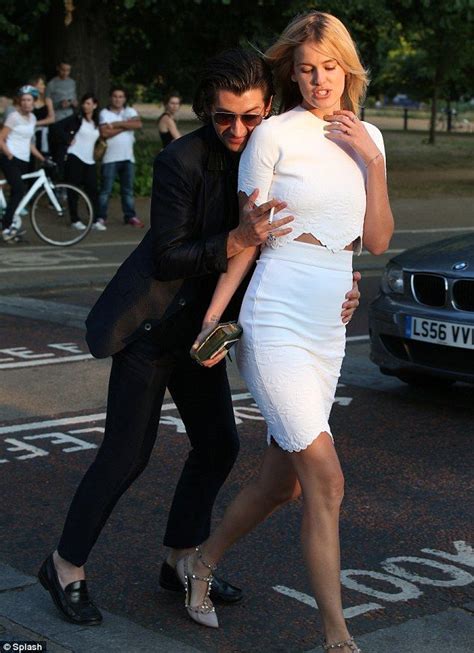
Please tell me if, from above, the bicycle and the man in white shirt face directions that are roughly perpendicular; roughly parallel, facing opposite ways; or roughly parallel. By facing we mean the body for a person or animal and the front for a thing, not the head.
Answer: roughly perpendicular

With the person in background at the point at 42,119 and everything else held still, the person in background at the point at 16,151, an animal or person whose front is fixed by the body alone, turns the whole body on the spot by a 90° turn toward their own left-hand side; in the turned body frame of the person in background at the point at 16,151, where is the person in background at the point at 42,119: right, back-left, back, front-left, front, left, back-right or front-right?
front-left

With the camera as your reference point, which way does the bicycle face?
facing to the right of the viewer

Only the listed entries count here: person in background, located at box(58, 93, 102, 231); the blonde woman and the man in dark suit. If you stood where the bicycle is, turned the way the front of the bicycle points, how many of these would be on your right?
2

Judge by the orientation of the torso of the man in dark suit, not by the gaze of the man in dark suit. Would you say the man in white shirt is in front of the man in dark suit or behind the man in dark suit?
behind

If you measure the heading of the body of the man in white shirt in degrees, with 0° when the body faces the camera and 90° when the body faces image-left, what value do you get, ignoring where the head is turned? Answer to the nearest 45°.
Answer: approximately 0°

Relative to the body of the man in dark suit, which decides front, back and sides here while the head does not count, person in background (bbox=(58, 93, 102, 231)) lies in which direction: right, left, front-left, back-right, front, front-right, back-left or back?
back-left

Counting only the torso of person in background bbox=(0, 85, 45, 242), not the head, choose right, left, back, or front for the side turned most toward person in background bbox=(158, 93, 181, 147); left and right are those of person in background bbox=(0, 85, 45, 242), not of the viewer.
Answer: left

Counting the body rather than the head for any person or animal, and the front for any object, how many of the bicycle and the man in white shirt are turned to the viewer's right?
1
